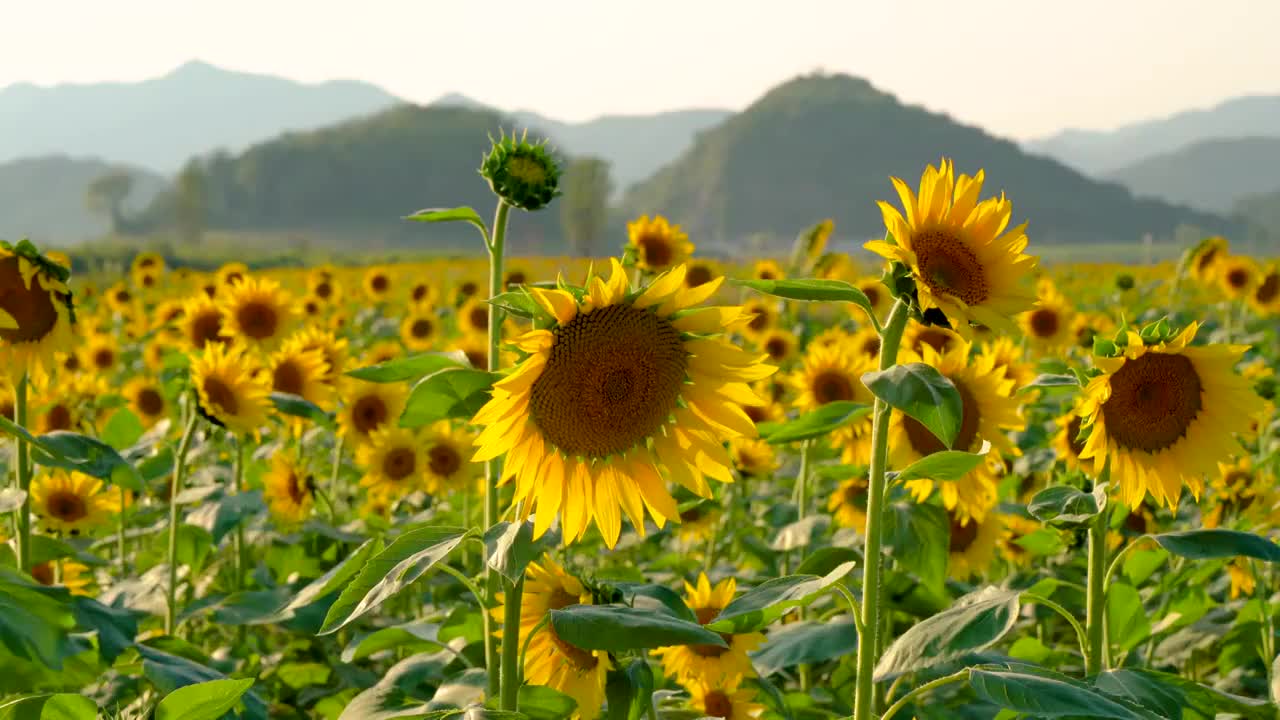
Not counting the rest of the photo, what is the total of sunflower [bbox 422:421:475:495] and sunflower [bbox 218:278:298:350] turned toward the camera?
2

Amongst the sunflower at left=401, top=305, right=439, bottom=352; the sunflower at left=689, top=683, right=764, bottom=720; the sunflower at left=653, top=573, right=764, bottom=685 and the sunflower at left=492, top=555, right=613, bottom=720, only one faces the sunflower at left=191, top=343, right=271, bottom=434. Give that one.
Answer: the sunflower at left=401, top=305, right=439, bottom=352

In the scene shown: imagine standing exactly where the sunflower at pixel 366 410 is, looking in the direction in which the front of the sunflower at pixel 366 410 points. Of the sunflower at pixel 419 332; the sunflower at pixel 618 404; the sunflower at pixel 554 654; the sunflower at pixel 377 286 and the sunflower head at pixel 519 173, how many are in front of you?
3

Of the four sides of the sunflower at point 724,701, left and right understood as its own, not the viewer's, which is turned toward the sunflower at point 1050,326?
back

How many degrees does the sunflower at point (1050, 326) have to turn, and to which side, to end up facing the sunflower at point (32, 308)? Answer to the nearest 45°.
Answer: approximately 45° to its right

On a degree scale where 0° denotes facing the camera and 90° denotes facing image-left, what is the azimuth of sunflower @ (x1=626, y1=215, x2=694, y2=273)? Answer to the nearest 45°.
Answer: approximately 0°

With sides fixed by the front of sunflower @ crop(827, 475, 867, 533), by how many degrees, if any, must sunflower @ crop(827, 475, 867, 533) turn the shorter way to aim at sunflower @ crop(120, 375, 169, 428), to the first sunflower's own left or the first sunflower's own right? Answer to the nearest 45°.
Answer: approximately 135° to the first sunflower's own right

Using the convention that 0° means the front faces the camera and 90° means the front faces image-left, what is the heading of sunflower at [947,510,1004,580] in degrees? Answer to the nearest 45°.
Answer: approximately 0°
